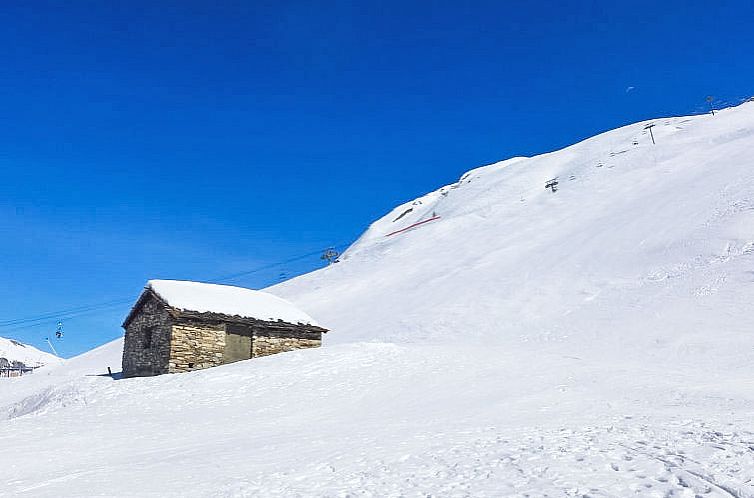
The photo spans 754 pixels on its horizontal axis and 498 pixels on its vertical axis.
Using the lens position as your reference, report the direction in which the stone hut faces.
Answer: facing the viewer and to the right of the viewer
